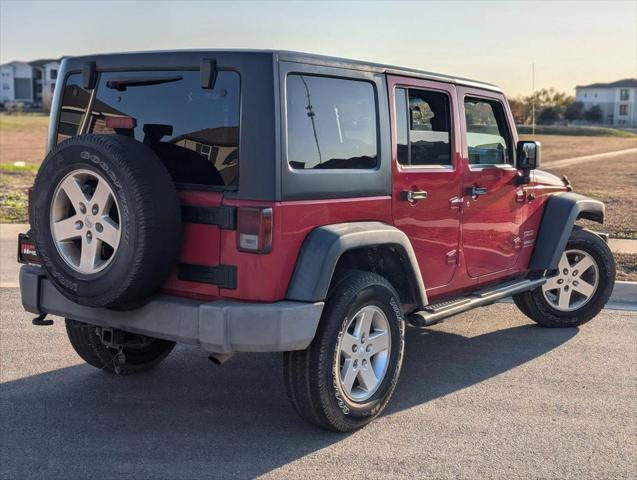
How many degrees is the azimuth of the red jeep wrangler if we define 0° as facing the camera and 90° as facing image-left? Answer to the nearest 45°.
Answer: approximately 225°
